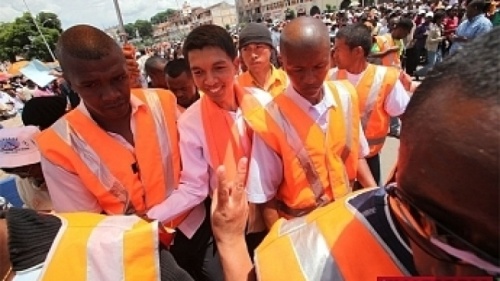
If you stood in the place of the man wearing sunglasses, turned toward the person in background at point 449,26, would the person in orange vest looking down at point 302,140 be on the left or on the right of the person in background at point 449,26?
left

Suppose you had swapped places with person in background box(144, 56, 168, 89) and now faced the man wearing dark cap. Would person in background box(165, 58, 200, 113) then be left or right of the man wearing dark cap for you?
right

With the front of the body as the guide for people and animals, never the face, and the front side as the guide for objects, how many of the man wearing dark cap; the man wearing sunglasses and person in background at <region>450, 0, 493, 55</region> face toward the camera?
2
